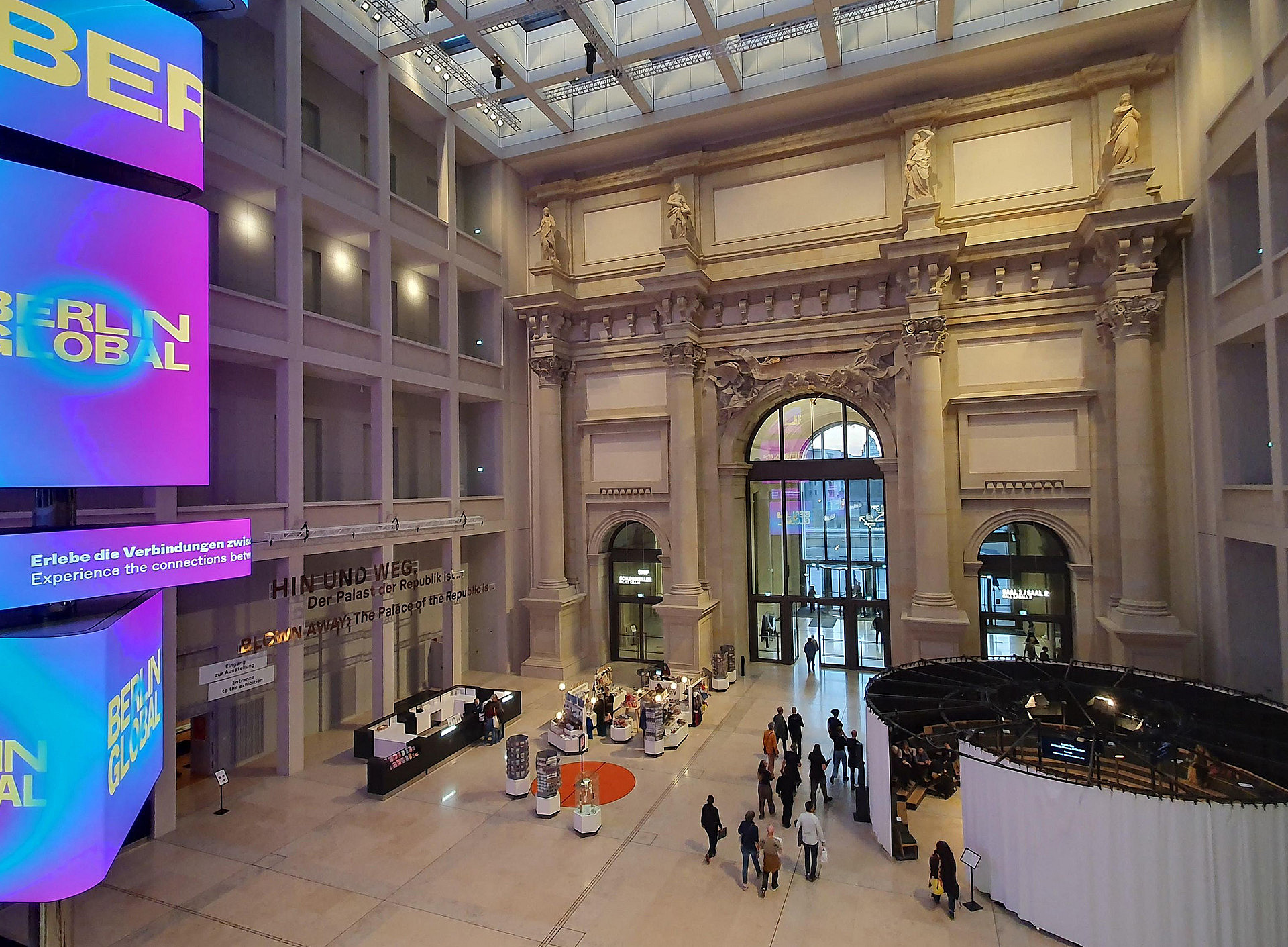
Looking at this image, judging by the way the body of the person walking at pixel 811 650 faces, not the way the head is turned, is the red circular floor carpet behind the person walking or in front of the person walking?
behind

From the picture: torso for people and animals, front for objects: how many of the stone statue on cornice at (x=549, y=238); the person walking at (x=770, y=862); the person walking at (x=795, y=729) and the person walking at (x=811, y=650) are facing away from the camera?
3

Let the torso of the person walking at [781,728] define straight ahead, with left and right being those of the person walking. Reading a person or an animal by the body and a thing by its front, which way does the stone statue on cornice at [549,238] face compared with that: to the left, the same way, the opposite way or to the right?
the opposite way

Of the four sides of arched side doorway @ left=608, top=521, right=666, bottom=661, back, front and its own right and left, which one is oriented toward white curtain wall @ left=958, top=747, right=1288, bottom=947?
front

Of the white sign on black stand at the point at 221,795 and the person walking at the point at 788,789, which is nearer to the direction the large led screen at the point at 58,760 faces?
the person walking

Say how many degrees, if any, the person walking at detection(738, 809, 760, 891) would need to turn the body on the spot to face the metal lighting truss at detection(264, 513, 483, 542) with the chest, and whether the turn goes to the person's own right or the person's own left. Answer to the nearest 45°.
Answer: approximately 45° to the person's own left

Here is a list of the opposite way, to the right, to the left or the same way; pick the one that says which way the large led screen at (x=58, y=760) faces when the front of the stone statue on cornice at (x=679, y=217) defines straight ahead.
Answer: the same way

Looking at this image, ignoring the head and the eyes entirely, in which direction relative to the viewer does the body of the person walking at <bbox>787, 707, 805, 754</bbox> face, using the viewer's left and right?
facing away from the viewer

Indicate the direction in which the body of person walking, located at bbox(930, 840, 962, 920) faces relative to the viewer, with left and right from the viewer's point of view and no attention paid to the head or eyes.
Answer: facing away from the viewer and to the left of the viewer

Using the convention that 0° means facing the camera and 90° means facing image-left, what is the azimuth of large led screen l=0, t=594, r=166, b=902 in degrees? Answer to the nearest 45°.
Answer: approximately 315°

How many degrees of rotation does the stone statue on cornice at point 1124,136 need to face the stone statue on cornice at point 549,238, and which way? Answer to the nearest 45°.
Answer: approximately 45° to its right

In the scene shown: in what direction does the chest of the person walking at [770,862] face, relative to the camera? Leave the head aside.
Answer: away from the camera
